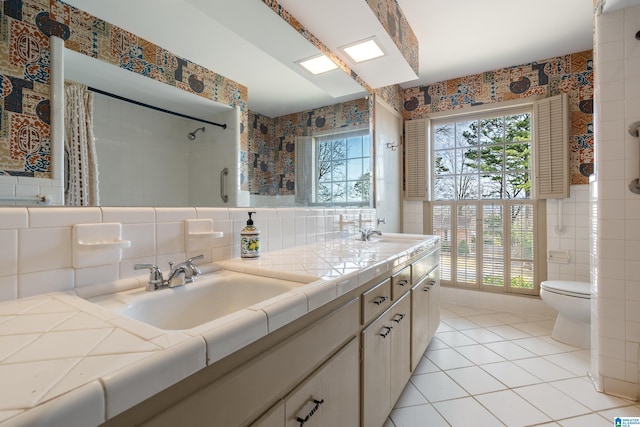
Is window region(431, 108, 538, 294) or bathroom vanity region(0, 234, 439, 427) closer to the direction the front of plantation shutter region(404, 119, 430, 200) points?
the bathroom vanity

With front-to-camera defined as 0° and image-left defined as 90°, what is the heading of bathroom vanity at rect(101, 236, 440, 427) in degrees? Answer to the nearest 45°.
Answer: approximately 315°

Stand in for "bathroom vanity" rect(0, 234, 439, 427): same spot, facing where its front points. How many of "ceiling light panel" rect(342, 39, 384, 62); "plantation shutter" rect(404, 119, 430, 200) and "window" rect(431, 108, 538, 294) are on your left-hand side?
3

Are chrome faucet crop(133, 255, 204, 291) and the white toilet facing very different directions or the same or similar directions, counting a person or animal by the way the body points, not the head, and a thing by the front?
very different directions

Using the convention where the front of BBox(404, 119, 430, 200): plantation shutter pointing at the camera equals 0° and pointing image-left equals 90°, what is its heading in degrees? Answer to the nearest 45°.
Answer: approximately 0°

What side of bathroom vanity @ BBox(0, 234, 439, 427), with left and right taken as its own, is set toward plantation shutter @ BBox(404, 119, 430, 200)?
left

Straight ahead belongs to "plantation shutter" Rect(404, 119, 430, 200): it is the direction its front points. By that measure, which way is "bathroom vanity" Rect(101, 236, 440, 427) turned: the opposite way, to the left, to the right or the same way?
to the left
